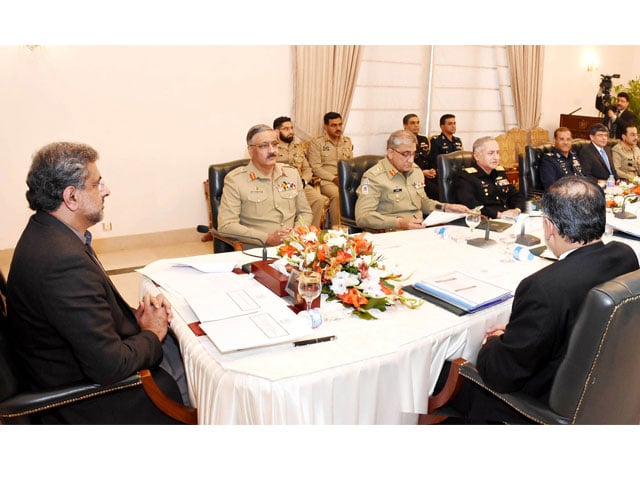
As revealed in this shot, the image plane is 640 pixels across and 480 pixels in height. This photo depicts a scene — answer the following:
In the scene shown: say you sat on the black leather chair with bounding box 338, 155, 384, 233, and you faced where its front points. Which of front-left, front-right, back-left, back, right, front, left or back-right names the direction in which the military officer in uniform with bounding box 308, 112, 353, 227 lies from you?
back-left

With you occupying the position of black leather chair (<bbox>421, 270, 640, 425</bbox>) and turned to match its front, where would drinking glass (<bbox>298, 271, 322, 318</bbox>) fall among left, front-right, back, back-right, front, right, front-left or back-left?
front-left

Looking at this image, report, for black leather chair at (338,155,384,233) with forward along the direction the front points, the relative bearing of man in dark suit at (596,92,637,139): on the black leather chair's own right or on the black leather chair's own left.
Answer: on the black leather chair's own left

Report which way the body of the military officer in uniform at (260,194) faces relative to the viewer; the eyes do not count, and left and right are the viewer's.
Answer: facing the viewer and to the right of the viewer

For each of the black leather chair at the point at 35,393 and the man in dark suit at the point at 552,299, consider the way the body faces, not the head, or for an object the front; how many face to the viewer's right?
1

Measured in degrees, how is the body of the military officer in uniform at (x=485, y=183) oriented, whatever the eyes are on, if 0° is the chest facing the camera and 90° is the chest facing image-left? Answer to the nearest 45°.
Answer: approximately 315°

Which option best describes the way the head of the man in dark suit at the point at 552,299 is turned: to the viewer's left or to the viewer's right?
to the viewer's left

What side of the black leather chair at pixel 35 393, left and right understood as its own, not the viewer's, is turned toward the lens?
right

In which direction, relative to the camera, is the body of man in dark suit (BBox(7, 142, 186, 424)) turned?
to the viewer's right

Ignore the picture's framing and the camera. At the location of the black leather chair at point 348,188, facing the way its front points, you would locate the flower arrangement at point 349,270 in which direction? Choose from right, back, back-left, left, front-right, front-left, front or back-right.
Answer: front-right

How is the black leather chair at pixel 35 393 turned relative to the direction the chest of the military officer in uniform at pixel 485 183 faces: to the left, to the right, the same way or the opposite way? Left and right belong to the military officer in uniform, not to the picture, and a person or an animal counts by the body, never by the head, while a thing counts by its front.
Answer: to the left

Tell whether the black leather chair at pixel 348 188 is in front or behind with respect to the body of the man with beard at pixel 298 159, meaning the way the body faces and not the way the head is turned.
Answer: in front

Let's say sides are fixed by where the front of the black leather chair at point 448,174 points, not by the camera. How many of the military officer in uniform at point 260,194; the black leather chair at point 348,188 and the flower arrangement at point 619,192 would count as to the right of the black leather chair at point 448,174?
2

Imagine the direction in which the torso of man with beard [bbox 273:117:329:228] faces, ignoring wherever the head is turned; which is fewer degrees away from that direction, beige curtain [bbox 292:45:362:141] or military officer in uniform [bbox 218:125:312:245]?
the military officer in uniform

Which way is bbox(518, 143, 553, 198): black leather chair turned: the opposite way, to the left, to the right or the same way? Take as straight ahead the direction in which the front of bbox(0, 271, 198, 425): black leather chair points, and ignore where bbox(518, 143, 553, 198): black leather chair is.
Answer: to the right
